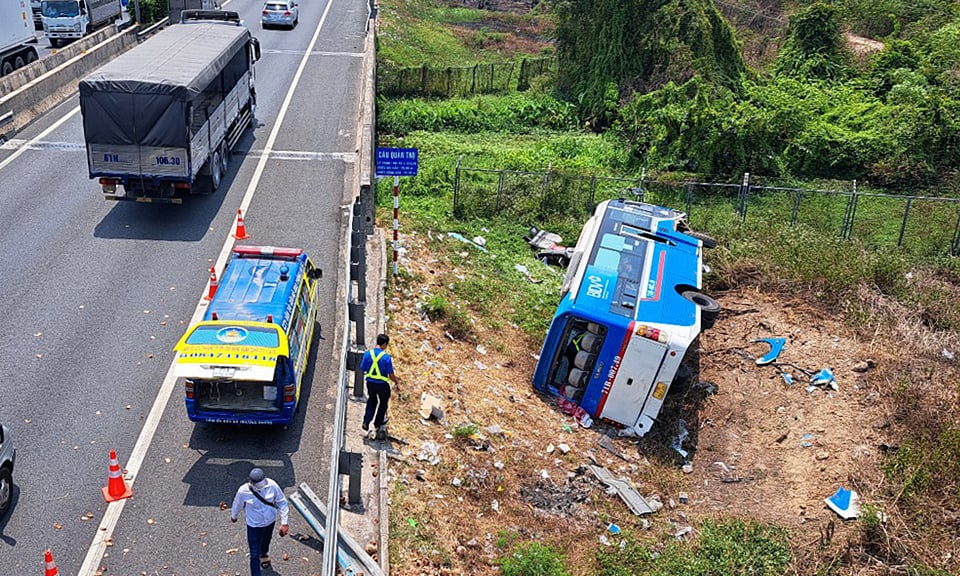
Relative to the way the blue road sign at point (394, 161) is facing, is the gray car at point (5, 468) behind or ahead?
ahead

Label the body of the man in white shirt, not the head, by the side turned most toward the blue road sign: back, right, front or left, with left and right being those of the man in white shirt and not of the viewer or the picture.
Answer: back

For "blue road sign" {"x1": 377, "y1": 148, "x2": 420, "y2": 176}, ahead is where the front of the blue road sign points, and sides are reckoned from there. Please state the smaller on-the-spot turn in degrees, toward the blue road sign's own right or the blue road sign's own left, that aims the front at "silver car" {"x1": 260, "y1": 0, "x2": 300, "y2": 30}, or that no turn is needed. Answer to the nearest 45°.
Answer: approximately 180°

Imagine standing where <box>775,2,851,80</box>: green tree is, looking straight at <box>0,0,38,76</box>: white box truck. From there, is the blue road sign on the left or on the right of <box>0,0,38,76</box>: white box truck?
left

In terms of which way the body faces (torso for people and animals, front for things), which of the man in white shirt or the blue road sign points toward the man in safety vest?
the blue road sign

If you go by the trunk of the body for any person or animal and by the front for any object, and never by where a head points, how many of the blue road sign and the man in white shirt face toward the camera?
2

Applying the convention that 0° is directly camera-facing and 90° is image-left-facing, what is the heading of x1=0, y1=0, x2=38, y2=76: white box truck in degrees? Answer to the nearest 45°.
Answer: approximately 45°

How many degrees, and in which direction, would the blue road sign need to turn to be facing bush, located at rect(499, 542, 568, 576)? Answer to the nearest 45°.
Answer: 0° — it already faces it

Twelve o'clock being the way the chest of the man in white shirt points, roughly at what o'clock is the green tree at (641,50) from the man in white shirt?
The green tree is roughly at 7 o'clock from the man in white shirt.

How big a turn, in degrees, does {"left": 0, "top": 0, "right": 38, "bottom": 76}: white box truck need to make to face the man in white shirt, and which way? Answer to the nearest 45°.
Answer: approximately 45° to its left

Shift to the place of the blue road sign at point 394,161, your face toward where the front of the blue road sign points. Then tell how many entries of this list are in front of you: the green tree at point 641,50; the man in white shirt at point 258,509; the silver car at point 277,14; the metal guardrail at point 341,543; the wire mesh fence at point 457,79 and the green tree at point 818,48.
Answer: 2
